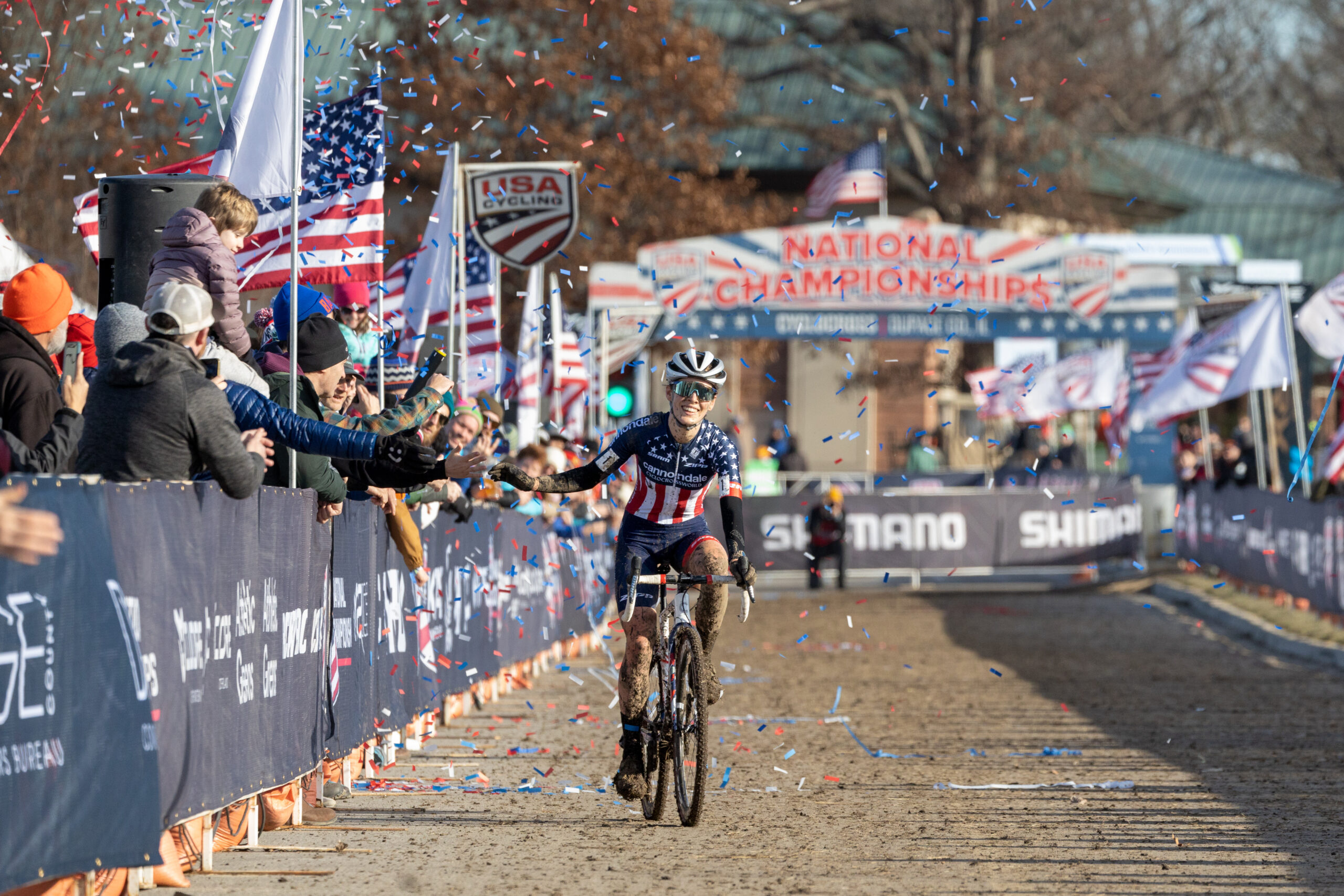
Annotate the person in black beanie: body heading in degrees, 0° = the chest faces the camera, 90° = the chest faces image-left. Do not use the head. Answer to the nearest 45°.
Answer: approximately 225°

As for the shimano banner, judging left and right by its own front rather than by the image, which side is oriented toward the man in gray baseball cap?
front

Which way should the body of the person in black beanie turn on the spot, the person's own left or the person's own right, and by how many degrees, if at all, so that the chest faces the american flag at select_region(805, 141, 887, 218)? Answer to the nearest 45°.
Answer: approximately 90° to the person's own left

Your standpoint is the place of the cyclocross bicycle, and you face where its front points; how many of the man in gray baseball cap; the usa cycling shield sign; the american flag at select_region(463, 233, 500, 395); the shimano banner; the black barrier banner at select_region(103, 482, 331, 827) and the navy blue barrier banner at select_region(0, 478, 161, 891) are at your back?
3

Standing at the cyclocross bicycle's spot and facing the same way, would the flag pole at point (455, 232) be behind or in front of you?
behind

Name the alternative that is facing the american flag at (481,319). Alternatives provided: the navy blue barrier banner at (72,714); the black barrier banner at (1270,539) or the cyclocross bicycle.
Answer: the black barrier banner at (1270,539)

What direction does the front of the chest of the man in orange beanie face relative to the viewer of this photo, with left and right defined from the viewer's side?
facing away from the viewer and to the right of the viewer

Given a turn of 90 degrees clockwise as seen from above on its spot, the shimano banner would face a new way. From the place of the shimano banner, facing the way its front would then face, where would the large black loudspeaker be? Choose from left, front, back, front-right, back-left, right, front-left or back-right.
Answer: left

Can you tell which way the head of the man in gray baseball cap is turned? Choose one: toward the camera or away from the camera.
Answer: away from the camera

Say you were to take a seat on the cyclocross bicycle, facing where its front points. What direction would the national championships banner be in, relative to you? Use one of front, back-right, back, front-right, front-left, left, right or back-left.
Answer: back

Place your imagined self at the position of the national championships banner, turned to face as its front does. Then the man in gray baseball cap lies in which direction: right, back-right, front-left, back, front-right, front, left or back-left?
front

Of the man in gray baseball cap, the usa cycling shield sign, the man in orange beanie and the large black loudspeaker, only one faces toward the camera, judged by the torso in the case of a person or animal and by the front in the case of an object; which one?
the usa cycling shield sign
